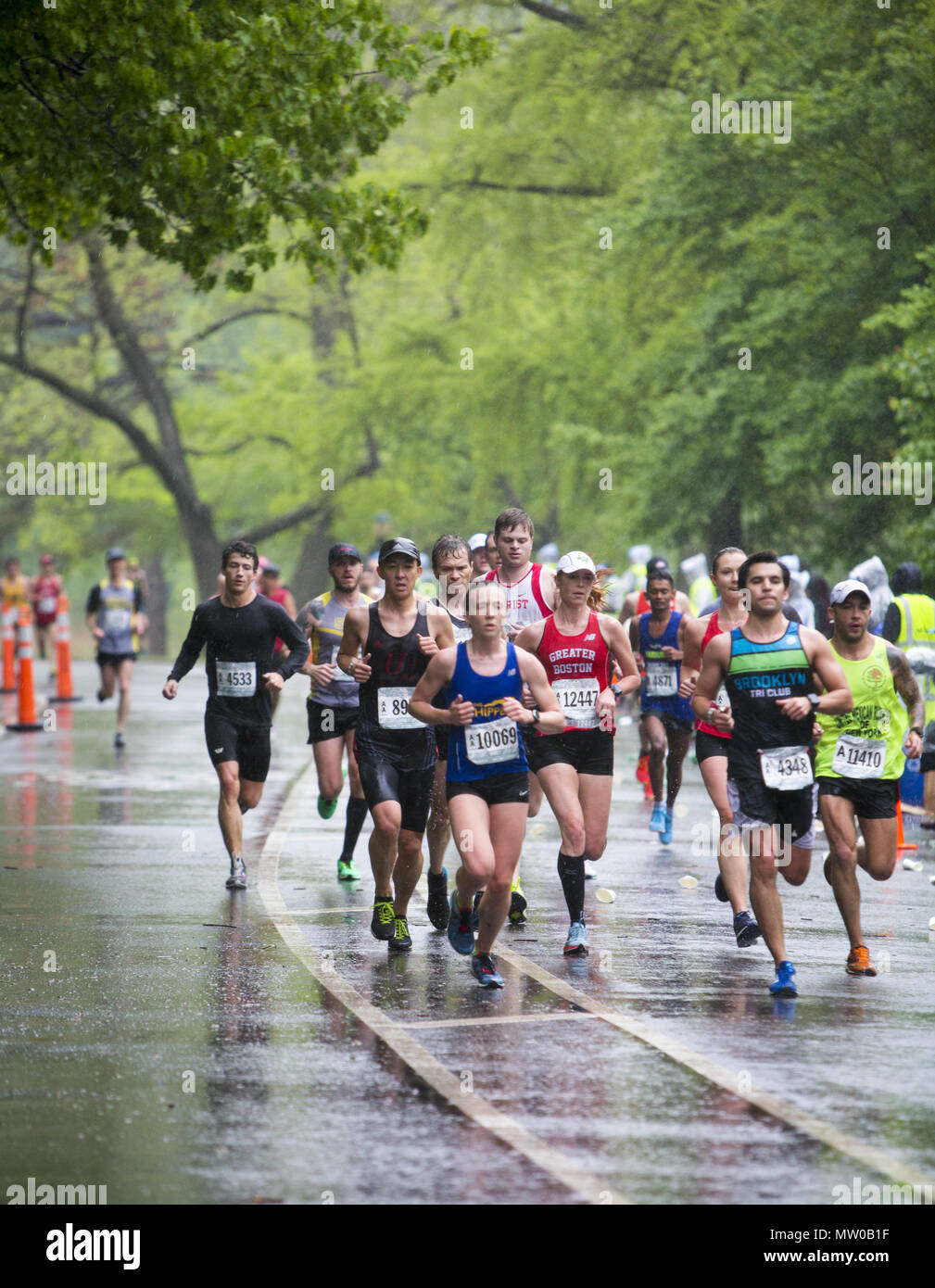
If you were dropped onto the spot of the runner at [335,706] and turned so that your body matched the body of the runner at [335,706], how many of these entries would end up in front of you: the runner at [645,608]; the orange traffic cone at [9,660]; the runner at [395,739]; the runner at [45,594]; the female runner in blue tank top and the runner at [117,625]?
2

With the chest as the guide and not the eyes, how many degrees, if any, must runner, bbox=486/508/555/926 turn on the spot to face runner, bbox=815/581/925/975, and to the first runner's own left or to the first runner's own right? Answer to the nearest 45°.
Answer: approximately 45° to the first runner's own left

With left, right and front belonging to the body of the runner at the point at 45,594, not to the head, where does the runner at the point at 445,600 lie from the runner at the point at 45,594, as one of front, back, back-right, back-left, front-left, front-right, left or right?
front

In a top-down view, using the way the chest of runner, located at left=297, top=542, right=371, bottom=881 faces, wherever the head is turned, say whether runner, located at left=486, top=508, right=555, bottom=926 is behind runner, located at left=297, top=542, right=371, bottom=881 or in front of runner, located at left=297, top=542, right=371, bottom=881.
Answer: in front

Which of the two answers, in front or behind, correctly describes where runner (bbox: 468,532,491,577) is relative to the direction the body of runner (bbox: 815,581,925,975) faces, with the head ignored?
behind

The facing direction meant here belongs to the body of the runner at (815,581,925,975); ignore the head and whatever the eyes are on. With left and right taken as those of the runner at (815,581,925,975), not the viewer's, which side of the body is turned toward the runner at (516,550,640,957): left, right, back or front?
right

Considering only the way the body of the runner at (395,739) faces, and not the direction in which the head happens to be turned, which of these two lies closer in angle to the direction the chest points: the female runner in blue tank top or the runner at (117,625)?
the female runner in blue tank top

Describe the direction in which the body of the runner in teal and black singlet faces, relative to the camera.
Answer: toward the camera

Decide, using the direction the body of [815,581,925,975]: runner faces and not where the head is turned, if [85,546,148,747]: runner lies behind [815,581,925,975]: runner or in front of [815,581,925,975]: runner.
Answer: behind

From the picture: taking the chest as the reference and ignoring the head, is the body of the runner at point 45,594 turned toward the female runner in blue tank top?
yes

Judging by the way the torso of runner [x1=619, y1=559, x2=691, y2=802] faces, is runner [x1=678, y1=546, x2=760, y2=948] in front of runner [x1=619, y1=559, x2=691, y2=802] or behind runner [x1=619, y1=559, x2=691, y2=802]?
in front

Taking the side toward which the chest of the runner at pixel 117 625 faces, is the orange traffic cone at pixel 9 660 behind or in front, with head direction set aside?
behind

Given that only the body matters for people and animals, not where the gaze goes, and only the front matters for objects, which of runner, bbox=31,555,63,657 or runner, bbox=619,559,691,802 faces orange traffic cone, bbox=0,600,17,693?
runner, bbox=31,555,63,657

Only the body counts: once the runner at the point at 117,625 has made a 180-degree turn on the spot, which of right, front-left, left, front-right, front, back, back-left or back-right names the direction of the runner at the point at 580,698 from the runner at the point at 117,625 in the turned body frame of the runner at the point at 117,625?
back
